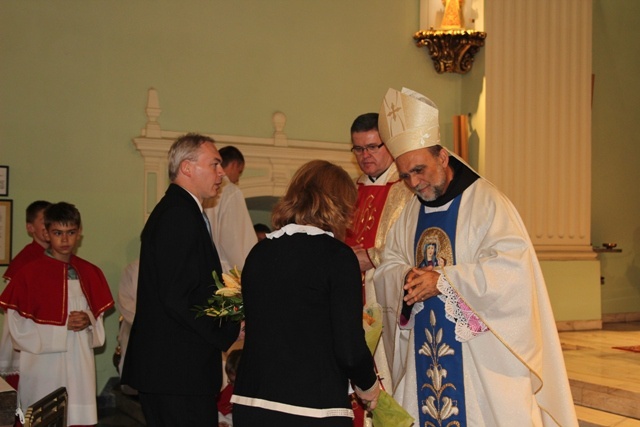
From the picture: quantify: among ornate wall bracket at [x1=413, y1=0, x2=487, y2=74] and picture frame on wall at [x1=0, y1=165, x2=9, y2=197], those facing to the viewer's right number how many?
0

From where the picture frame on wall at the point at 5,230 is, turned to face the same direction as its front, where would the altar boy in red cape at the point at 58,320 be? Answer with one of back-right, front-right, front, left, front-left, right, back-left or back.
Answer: front

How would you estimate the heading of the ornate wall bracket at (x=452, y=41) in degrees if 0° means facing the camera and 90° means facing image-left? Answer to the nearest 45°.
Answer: approximately 0°

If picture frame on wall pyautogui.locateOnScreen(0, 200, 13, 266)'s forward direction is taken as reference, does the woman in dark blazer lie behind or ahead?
ahead

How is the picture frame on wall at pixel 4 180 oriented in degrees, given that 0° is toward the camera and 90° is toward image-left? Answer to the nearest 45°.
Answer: approximately 0°

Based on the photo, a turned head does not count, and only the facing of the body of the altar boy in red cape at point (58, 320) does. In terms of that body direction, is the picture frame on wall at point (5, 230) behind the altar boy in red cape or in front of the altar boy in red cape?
behind

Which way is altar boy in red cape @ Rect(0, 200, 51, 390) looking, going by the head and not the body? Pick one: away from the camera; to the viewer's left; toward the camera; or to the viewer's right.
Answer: to the viewer's right

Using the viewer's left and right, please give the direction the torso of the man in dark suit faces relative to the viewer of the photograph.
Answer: facing to the right of the viewer

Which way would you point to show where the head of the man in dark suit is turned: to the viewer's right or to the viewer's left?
to the viewer's right
